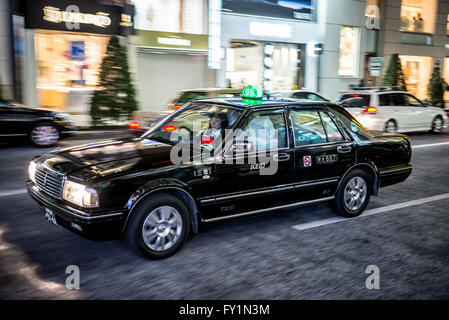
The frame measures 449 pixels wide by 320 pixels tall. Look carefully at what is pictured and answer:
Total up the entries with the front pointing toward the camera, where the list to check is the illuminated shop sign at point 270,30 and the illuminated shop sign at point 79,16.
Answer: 2

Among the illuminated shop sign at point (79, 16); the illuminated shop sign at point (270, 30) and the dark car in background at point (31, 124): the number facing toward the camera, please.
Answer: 2

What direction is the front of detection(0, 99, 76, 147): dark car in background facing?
to the viewer's right

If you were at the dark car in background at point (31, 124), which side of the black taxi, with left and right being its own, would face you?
right

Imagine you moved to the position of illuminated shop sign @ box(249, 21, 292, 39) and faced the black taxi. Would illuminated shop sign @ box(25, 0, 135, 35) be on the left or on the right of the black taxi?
right

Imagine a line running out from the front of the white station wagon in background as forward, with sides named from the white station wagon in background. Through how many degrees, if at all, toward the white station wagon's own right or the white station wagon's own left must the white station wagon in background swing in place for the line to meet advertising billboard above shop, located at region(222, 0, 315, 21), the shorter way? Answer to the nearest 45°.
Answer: approximately 90° to the white station wagon's own left

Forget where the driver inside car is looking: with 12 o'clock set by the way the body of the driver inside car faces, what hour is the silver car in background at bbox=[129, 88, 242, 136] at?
The silver car in background is roughly at 4 o'clock from the driver inside car.

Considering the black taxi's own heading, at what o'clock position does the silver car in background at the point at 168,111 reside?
The silver car in background is roughly at 4 o'clock from the black taxi.

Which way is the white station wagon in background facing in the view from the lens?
facing away from the viewer and to the right of the viewer

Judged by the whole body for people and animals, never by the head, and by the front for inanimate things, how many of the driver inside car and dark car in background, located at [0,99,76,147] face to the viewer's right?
1

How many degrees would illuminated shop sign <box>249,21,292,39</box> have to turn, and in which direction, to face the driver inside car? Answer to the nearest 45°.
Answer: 0° — it already faces them
